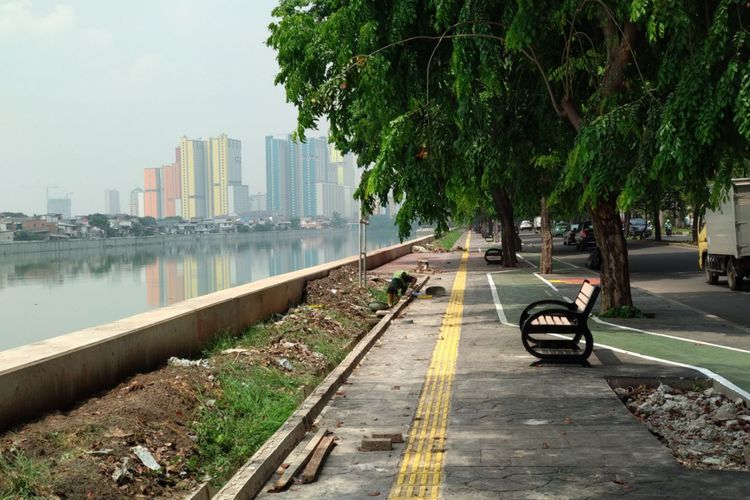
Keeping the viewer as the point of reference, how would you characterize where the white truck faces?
facing away from the viewer and to the left of the viewer

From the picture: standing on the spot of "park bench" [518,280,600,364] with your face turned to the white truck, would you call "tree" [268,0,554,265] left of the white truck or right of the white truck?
left

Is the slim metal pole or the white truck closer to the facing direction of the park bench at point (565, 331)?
the slim metal pole

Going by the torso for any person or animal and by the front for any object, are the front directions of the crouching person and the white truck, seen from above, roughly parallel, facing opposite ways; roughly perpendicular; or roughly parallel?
roughly perpendicular

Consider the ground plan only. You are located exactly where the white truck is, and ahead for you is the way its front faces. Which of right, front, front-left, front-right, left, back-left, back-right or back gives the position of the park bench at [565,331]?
back-left

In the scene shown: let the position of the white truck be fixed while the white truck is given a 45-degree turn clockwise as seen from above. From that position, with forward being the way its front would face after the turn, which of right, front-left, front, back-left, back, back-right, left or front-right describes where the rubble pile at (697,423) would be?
back

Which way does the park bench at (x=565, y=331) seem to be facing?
to the viewer's left

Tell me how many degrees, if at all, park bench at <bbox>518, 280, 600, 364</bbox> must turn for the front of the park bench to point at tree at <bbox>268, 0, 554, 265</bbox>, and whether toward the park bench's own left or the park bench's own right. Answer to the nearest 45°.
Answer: approximately 45° to the park bench's own right

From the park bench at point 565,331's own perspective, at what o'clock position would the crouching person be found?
The crouching person is roughly at 2 o'clock from the park bench.
